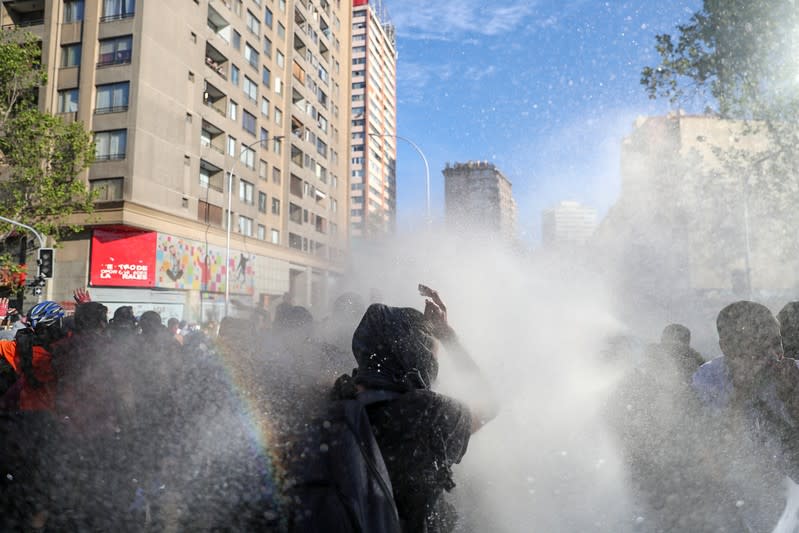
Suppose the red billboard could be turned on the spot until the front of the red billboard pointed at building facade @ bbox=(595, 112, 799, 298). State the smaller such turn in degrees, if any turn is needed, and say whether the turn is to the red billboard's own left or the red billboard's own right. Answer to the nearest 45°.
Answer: approximately 45° to the red billboard's own left

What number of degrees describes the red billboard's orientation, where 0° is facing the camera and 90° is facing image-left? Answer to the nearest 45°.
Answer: approximately 0°

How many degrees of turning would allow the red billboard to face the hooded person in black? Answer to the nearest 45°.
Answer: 0° — it already faces them

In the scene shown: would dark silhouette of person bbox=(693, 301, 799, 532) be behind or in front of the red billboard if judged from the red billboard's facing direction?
in front

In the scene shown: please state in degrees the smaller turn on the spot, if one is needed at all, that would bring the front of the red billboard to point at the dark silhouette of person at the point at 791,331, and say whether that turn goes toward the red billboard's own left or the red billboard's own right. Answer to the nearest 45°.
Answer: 0° — it already faces them

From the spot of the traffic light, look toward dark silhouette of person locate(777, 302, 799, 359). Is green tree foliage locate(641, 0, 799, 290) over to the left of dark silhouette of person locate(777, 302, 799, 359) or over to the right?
left

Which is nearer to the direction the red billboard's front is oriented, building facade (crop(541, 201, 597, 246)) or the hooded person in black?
the hooded person in black
